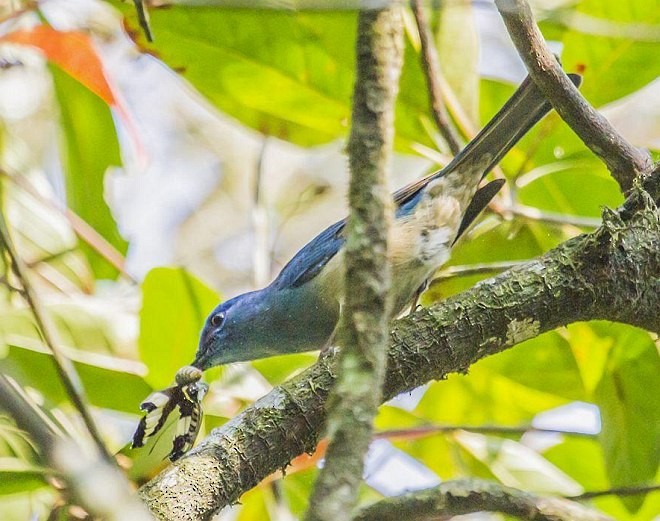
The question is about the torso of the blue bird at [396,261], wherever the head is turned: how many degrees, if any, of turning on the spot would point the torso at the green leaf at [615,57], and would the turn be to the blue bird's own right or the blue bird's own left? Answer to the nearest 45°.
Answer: approximately 180°

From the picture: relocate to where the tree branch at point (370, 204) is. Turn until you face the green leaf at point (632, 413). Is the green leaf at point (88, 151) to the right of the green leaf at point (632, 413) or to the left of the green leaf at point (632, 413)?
left

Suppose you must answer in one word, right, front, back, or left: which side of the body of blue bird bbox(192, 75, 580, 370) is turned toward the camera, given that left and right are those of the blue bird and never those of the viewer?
left

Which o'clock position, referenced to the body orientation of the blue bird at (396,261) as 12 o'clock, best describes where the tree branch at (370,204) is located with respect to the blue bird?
The tree branch is roughly at 9 o'clock from the blue bird.

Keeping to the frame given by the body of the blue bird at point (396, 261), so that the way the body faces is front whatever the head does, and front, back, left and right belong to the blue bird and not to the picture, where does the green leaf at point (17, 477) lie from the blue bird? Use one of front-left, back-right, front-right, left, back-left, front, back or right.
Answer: front-left

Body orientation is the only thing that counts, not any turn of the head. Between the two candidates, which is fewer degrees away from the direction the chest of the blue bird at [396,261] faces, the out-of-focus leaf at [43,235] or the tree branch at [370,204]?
the out-of-focus leaf
